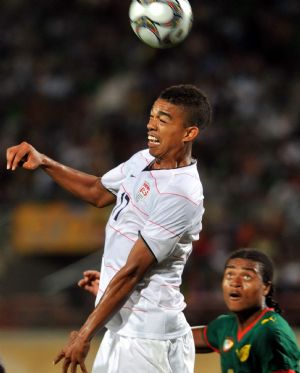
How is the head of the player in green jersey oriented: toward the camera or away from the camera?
toward the camera

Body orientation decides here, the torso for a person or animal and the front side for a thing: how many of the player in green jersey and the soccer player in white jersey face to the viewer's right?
0

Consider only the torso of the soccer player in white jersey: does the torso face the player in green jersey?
no

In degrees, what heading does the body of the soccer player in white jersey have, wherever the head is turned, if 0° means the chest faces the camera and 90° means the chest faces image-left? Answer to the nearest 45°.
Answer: approximately 45°

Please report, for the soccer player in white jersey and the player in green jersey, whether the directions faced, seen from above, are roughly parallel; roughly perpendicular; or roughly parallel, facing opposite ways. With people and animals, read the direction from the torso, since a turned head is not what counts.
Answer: roughly parallel

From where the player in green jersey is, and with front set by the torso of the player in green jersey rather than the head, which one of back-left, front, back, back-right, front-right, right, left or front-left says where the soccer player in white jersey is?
front

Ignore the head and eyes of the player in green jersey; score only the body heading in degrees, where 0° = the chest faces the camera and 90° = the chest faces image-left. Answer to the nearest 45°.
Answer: approximately 45°
